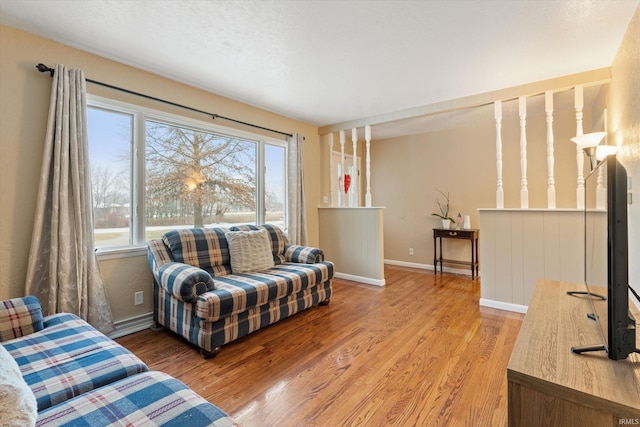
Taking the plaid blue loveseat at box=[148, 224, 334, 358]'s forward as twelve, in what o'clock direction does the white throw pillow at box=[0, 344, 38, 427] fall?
The white throw pillow is roughly at 2 o'clock from the plaid blue loveseat.

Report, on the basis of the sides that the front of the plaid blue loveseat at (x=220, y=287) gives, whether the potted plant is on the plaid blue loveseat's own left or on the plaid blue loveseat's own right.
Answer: on the plaid blue loveseat's own left

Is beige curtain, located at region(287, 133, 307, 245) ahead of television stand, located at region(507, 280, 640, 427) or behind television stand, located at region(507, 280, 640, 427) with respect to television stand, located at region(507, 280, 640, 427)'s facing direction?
ahead

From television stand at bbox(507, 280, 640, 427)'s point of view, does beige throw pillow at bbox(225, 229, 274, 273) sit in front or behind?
in front

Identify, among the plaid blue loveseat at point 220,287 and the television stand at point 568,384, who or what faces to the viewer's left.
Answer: the television stand

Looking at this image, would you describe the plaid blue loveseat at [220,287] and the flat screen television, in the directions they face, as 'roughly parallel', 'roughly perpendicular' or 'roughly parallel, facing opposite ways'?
roughly parallel, facing opposite ways

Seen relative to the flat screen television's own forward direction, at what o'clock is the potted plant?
The potted plant is roughly at 2 o'clock from the flat screen television.

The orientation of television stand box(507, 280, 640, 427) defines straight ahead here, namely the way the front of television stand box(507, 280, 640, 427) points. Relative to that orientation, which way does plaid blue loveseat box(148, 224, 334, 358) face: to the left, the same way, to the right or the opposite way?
the opposite way

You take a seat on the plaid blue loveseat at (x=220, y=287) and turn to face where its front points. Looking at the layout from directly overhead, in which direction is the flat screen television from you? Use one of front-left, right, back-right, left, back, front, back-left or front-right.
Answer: front

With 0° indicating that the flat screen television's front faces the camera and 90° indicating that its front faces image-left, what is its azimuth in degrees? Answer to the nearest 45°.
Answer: approximately 90°

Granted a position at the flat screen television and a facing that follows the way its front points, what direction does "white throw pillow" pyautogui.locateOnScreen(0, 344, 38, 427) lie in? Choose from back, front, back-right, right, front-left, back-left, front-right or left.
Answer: front-left

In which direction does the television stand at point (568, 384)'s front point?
to the viewer's left

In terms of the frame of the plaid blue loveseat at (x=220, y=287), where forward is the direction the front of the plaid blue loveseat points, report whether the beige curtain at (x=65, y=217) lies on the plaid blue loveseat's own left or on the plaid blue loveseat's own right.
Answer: on the plaid blue loveseat's own right

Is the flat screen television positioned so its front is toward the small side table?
no

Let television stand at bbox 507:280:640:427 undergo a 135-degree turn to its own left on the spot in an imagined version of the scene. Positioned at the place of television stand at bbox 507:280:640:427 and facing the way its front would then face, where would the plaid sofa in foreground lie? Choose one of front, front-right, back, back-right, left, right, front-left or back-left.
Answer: right

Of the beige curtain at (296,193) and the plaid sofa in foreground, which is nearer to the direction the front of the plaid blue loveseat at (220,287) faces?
the plaid sofa in foreground

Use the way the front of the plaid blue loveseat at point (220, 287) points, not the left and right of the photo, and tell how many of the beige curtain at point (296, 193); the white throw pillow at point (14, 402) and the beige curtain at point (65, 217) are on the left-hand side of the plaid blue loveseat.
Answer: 1

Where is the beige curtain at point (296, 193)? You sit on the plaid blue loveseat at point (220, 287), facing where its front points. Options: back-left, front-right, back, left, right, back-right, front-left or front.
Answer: left

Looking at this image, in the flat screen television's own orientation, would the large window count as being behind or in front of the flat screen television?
in front

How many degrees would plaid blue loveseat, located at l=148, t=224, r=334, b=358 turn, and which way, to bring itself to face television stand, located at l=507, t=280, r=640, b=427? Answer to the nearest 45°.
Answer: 0° — it already faces it
